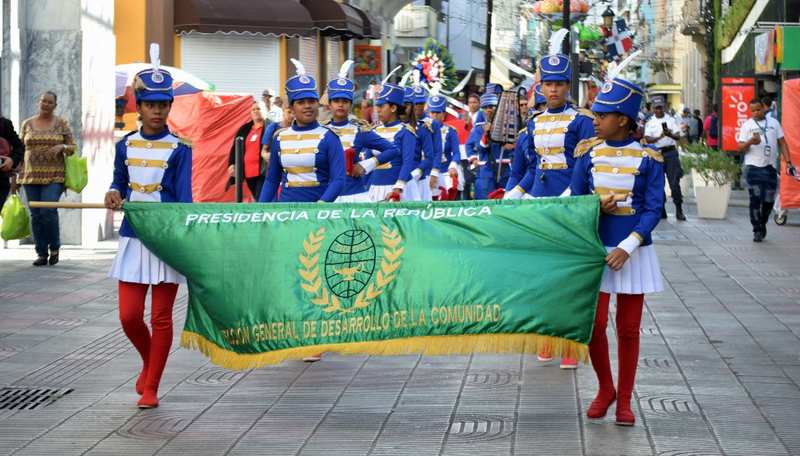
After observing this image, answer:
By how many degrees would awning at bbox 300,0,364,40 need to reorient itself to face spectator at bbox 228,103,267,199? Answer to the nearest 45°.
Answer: approximately 45° to its right

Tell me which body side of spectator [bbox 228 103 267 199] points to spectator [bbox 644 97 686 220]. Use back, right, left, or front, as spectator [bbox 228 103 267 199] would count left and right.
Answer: left

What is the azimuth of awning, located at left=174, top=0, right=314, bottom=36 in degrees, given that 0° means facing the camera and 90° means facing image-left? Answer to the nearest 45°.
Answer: approximately 315°

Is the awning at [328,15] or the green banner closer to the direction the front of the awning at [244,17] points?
the green banner

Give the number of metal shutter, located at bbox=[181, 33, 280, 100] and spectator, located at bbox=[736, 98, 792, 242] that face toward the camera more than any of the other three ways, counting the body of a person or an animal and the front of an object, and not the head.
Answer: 2

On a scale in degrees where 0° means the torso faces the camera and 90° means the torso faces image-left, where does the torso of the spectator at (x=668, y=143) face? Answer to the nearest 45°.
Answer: approximately 0°

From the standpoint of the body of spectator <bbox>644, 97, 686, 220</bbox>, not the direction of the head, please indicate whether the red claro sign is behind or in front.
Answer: behind

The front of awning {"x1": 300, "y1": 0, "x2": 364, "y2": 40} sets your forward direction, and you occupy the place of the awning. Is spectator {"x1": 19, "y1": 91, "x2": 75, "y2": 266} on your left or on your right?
on your right

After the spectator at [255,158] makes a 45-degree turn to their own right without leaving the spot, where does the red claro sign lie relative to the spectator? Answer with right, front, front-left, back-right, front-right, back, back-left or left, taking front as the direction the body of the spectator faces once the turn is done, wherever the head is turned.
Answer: back-left
